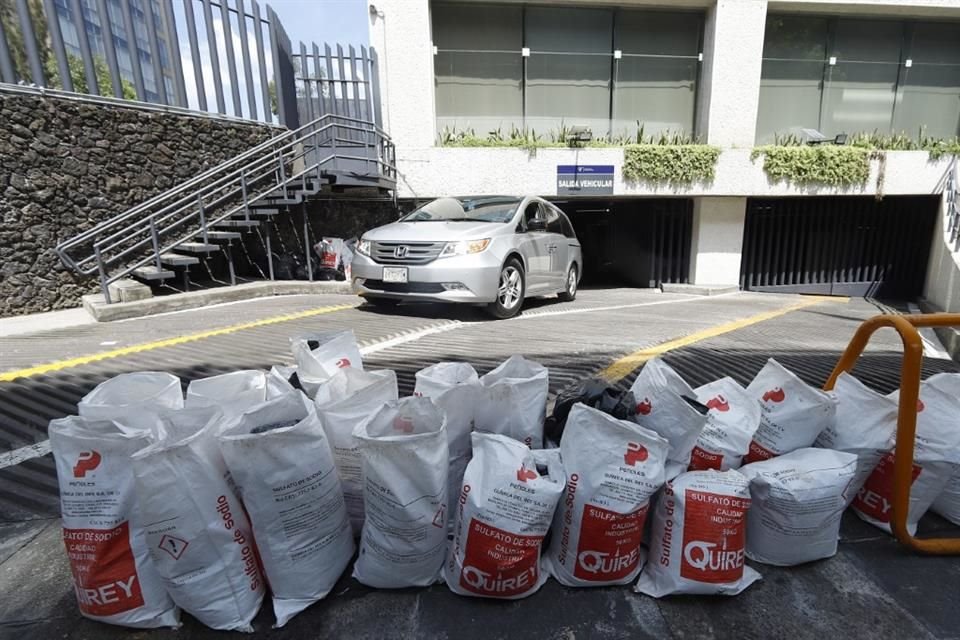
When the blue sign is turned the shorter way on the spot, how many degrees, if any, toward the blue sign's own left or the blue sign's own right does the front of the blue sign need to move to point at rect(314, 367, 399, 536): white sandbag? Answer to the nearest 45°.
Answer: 0° — it already faces it

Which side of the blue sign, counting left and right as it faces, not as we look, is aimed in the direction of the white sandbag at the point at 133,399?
front

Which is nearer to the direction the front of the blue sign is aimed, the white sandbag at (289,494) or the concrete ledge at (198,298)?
the white sandbag

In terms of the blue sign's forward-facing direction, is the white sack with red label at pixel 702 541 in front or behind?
in front

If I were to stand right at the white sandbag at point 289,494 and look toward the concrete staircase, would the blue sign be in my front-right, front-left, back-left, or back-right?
front-right

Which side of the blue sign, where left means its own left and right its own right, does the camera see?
front

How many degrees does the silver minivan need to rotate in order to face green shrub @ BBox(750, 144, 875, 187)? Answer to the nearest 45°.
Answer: approximately 180°

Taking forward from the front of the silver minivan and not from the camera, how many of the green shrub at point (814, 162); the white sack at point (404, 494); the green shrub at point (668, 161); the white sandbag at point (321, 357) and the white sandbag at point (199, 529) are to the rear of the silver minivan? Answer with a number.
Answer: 2

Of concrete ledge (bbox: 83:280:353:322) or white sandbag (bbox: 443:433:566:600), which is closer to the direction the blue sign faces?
the white sandbag

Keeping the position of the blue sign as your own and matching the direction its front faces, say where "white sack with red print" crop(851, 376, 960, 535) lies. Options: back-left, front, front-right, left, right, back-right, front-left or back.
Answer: front

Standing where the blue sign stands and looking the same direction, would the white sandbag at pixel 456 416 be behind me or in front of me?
in front

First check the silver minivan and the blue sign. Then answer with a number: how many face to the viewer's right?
0

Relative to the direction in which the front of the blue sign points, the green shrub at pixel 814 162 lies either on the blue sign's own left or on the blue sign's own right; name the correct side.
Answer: on the blue sign's own left

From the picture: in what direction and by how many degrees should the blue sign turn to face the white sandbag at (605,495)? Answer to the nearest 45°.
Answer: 0° — it already faces it

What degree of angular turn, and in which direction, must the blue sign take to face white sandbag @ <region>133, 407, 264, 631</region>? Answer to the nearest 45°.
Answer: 0° — it already faces it

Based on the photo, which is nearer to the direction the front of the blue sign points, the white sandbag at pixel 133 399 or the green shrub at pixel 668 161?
the white sandbag

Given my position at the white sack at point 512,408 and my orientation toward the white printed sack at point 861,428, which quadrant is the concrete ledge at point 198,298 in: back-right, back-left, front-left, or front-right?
back-left

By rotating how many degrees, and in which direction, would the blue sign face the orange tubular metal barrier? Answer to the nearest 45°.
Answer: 0° — it already faces it

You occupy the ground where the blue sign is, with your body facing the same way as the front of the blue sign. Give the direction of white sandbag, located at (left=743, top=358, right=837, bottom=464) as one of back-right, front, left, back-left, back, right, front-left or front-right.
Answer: front

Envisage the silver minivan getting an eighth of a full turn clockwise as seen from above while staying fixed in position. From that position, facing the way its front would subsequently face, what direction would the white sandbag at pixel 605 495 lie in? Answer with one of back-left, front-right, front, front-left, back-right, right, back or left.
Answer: left

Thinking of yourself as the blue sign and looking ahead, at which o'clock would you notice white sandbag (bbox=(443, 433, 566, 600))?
The white sandbag is roughly at 12 o'clock from the blue sign.

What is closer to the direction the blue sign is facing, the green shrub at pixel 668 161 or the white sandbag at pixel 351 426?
the white sandbag
